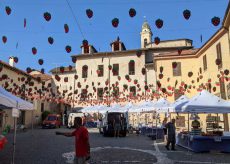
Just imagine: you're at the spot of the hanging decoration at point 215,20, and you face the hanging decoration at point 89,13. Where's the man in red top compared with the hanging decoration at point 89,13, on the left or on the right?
left
